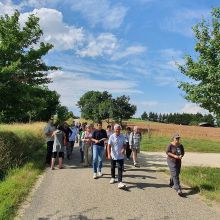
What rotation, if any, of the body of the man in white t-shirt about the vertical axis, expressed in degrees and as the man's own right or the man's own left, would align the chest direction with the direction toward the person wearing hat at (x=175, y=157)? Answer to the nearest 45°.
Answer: approximately 90° to the man's own left

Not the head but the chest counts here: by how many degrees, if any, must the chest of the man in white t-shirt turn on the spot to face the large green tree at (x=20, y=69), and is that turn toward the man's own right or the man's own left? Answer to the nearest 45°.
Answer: approximately 135° to the man's own right

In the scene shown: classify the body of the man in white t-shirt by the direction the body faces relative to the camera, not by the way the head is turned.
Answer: toward the camera

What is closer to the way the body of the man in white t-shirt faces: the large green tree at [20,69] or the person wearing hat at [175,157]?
the person wearing hat

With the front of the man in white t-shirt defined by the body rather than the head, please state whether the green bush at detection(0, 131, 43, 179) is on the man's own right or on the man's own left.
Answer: on the man's own right

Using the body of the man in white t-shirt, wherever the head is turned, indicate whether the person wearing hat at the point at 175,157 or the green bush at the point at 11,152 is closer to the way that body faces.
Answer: the person wearing hat

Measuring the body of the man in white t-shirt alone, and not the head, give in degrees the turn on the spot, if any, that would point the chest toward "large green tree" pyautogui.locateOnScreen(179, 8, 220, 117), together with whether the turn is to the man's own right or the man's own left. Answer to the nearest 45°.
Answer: approximately 135° to the man's own left
